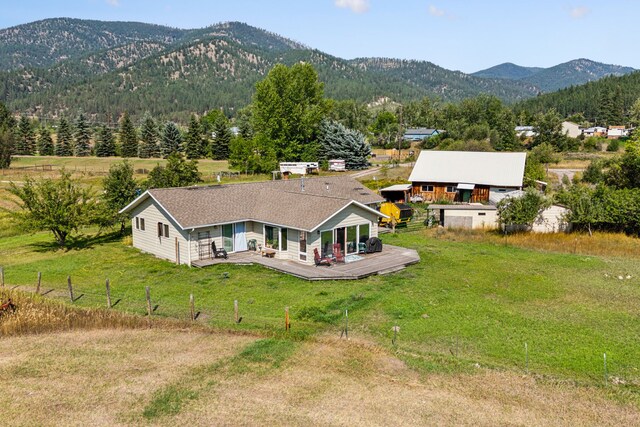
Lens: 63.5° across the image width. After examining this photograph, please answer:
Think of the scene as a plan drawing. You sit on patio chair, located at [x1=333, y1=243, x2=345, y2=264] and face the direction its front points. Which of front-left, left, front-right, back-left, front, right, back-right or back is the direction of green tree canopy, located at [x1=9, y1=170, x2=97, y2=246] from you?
back-right

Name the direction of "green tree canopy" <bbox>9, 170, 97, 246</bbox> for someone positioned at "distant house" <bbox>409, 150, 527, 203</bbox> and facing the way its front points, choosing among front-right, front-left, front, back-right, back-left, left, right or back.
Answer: front-right

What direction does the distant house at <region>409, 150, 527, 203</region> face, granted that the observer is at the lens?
facing the viewer

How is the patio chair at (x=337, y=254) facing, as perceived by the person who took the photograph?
facing the viewer and to the right of the viewer

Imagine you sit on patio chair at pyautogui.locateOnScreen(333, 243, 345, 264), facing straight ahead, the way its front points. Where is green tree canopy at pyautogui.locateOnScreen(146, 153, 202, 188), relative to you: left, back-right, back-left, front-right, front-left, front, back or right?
back

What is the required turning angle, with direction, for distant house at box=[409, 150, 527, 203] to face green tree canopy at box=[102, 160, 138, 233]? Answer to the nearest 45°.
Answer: approximately 45° to its right

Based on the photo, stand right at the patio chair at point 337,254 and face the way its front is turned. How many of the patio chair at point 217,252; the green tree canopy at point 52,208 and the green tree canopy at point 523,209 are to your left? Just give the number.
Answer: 1

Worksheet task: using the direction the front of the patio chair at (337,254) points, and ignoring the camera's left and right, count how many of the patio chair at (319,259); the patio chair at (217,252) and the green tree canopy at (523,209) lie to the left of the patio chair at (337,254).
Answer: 1

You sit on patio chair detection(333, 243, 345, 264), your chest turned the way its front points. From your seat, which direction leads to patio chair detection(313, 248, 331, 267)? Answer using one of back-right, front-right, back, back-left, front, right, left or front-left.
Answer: right

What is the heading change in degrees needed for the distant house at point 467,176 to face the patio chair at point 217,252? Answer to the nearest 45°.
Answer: approximately 45° to its right

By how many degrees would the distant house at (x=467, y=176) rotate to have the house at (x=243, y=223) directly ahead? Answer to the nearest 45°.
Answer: approximately 45° to its right

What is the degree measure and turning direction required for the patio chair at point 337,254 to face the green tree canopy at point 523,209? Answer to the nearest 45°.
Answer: approximately 90° to its left

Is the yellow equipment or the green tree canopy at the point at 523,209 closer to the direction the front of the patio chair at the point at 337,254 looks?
the green tree canopy

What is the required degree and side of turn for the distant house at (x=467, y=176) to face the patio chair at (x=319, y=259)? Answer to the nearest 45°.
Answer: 0° — it already faces it

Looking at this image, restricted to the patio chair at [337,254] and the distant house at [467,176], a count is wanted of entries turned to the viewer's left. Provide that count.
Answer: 0

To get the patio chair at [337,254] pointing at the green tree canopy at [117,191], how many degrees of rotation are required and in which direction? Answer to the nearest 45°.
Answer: approximately 180°
